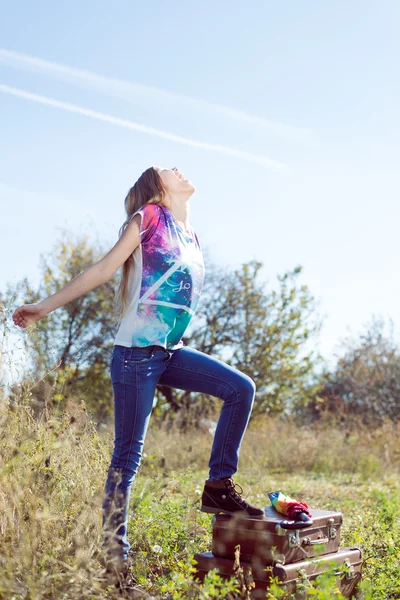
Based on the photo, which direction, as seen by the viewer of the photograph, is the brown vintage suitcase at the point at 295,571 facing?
facing the viewer and to the right of the viewer

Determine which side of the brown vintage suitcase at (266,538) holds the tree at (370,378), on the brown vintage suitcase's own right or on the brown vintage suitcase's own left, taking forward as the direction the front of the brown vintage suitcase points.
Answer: on the brown vintage suitcase's own left

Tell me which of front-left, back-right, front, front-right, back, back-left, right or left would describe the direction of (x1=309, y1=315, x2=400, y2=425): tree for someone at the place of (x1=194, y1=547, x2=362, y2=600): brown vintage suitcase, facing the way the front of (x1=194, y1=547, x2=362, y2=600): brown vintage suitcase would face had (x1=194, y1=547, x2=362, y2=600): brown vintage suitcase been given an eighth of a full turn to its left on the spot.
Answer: left
